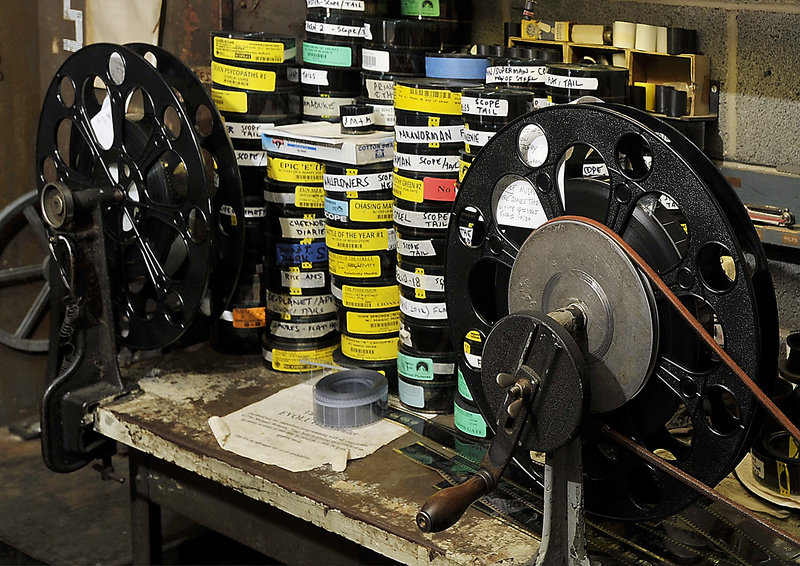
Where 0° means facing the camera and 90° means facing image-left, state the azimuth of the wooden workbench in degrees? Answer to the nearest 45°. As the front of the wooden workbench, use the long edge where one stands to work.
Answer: approximately 45°

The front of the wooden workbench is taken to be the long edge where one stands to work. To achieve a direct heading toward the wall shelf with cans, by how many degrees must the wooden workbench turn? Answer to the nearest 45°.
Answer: approximately 180°

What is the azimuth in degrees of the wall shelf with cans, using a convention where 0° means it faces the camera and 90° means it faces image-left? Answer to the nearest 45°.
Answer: approximately 45°

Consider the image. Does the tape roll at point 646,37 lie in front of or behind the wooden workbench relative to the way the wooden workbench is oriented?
behind
